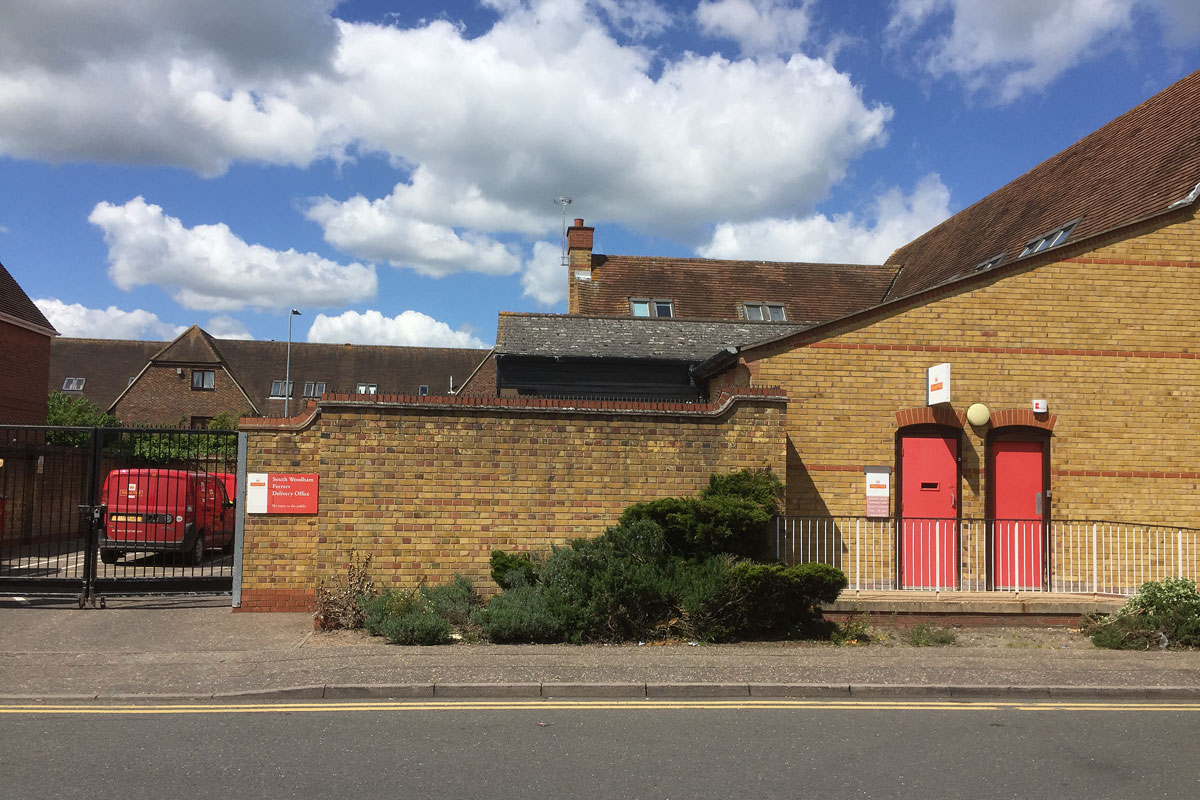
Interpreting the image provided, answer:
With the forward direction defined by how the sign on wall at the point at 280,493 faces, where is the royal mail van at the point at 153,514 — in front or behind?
behind

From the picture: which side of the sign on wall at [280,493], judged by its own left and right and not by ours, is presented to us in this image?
front

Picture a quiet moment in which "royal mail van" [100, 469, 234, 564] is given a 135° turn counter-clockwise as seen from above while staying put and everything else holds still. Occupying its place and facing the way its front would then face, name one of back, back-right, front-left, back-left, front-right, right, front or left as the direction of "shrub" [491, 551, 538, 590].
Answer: back-left

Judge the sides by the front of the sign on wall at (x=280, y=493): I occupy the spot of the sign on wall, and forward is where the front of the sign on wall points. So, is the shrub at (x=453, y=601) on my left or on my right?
on my left

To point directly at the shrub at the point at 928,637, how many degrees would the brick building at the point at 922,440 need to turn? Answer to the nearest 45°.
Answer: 0° — it already faces it

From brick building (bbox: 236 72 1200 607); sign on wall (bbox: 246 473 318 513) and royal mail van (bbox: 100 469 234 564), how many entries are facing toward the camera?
2

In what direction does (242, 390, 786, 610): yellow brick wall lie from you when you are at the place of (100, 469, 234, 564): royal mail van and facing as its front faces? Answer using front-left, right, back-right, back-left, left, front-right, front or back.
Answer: right

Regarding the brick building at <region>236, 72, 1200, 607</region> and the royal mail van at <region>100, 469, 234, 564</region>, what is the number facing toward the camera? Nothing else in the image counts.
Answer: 1

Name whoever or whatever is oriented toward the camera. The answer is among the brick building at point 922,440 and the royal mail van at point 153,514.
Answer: the brick building

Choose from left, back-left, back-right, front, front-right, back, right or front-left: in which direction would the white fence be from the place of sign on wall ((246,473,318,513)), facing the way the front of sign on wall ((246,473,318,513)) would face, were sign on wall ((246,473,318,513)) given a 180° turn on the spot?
right

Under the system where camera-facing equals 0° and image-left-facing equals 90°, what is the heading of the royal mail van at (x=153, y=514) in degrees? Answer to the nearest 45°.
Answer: approximately 225°

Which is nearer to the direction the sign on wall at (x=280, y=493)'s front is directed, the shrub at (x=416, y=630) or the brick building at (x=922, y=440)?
the shrub

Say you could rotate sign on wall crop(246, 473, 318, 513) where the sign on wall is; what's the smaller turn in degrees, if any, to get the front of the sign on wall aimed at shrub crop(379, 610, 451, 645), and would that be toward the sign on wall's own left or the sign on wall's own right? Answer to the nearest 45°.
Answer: approximately 45° to the sign on wall's own left

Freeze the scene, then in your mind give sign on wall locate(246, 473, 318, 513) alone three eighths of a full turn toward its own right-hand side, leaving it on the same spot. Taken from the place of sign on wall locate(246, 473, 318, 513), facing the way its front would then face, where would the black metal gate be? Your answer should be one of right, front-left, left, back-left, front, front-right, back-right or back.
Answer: front

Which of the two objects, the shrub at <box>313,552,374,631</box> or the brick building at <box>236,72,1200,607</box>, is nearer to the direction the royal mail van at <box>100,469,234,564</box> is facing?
the brick building

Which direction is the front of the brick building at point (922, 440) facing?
toward the camera
